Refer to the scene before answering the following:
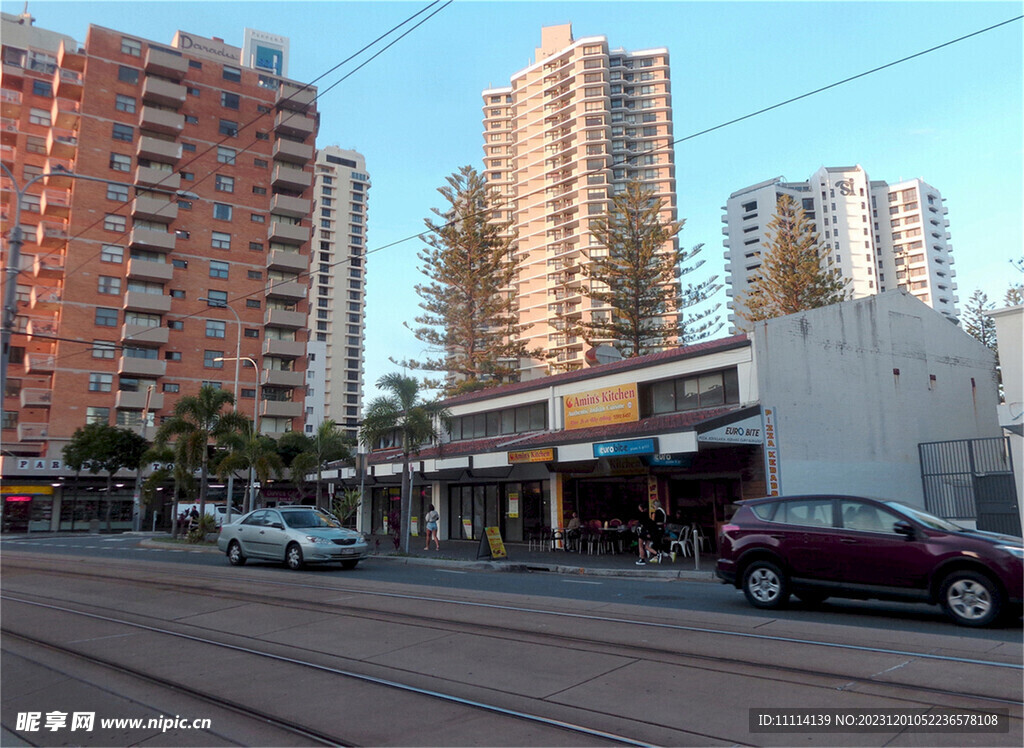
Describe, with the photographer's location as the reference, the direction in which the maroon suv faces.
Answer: facing to the right of the viewer

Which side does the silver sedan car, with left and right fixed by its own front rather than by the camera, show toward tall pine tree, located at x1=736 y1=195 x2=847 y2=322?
left

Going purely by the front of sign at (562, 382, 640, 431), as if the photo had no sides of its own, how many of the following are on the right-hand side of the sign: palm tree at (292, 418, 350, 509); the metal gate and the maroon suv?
1

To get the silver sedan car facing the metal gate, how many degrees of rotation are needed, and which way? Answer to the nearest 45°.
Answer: approximately 45° to its left

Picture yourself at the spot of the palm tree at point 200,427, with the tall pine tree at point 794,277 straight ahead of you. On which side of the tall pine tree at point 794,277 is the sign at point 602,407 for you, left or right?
right

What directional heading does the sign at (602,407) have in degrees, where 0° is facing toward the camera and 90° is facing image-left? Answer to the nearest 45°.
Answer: approximately 45°

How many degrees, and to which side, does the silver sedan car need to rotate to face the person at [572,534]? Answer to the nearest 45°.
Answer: approximately 90° to its left

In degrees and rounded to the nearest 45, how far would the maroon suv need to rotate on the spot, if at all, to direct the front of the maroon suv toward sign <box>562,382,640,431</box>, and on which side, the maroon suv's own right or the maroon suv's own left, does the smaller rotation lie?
approximately 135° to the maroon suv's own left

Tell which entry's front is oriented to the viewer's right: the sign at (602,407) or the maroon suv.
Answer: the maroon suv

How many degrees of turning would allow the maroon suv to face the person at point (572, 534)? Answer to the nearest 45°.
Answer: approximately 135° to its left

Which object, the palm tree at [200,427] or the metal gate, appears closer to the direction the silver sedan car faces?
the metal gate

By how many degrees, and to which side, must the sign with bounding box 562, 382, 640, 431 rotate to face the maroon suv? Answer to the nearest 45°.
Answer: approximately 45° to its left

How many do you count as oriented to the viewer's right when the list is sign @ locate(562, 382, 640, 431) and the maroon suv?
1
